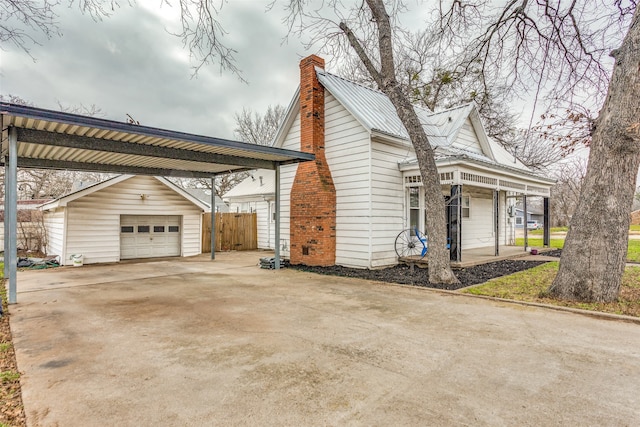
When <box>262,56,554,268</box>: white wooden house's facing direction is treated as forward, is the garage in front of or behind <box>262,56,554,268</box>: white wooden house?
behind

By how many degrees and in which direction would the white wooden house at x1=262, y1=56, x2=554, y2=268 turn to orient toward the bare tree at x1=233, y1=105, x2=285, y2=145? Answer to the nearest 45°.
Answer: approximately 180°

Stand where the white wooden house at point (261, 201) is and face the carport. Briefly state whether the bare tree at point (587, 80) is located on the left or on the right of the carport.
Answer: left

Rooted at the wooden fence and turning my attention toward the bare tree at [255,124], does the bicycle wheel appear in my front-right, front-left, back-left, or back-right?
back-right

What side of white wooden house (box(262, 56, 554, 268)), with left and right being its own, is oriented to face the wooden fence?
back

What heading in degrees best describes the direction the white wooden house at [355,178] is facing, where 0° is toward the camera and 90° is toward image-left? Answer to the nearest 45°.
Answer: approximately 315°

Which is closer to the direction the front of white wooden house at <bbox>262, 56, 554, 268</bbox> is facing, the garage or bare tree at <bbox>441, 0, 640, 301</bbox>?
the bare tree

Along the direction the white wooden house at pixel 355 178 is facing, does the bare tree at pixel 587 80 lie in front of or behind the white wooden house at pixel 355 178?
in front

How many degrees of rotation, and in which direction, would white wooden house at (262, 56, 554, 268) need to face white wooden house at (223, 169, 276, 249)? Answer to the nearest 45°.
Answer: approximately 180°

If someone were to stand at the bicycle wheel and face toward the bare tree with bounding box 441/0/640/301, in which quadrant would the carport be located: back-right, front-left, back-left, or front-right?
back-right
